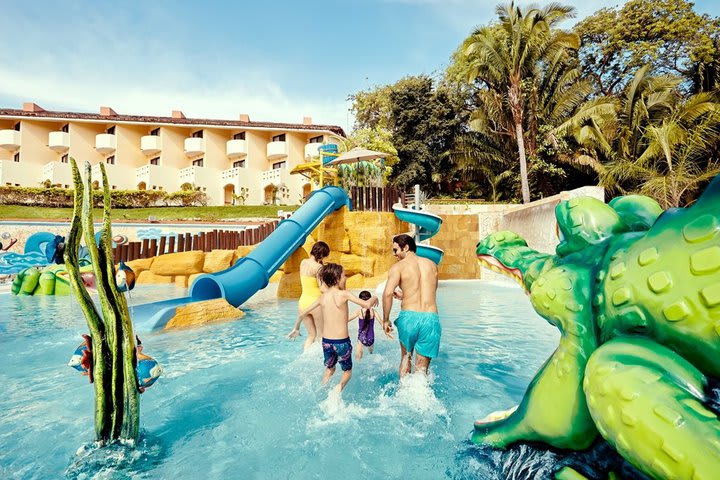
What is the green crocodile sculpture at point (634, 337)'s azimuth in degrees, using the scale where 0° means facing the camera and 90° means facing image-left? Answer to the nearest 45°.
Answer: approximately 135°

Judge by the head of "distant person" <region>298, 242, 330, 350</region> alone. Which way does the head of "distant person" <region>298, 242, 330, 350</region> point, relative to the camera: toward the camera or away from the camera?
away from the camera

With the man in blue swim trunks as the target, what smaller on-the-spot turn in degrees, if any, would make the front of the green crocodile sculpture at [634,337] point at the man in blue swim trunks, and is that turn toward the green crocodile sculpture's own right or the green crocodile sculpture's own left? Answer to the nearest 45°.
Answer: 0° — it already faces them

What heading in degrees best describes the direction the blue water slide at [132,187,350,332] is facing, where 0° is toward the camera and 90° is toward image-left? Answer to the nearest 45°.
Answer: approximately 45°

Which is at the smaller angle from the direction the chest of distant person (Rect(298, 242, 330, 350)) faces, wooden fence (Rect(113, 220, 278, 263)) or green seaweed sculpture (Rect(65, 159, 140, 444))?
the wooden fence

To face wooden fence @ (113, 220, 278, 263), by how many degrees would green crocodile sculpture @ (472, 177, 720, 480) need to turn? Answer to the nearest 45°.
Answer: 0° — it already faces it

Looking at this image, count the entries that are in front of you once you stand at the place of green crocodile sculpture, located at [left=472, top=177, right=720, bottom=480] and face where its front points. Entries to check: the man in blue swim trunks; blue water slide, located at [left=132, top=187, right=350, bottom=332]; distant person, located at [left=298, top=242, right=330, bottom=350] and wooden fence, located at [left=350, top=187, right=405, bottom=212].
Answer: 4

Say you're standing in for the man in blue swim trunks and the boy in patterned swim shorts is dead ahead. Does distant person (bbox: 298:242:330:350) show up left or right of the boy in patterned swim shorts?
right

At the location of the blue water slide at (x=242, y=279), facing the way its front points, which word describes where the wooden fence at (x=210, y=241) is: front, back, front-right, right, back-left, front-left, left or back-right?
back-right

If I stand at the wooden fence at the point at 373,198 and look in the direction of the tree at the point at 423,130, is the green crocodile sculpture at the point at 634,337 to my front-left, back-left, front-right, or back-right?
back-right

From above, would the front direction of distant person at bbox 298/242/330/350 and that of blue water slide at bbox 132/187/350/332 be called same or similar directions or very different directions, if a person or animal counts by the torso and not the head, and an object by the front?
very different directions

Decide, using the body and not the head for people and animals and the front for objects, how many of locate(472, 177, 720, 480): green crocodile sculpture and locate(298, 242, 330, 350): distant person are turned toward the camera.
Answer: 0

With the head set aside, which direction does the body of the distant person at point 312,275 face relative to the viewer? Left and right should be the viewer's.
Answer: facing away from the viewer and to the right of the viewer

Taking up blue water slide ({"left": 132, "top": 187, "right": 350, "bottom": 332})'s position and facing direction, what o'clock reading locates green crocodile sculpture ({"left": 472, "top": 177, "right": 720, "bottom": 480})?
The green crocodile sculpture is roughly at 10 o'clock from the blue water slide.

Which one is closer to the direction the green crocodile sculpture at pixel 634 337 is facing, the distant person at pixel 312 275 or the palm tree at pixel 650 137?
the distant person

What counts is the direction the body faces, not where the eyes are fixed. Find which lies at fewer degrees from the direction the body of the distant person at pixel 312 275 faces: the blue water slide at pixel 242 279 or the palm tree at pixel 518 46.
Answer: the palm tree
